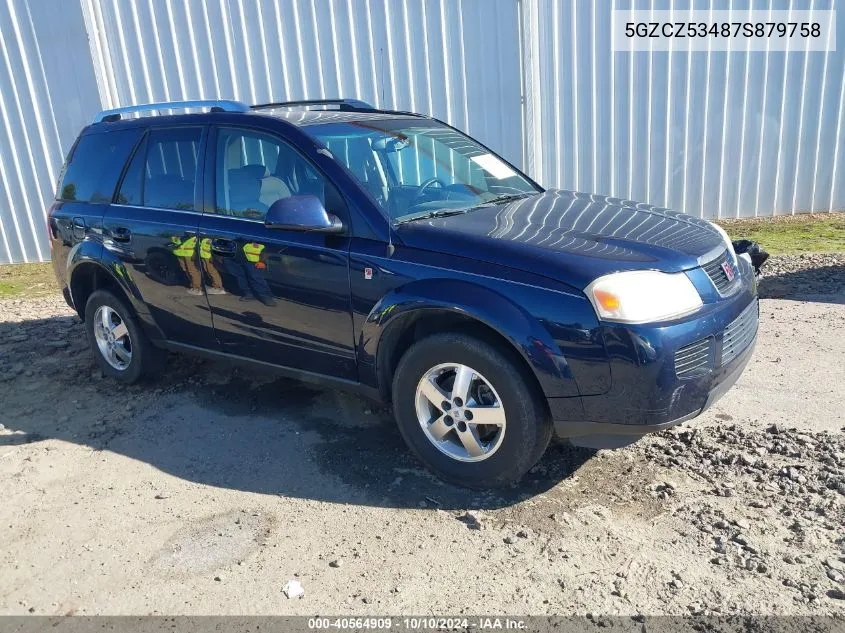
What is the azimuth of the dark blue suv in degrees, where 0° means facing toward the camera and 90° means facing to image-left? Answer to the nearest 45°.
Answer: approximately 315°
